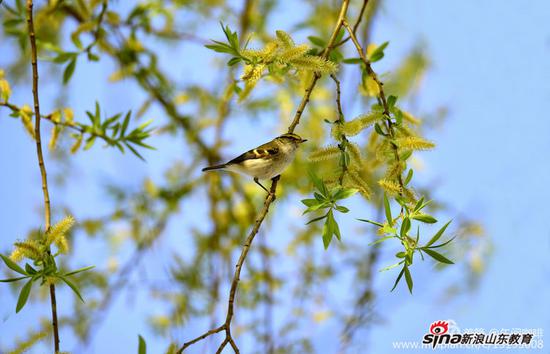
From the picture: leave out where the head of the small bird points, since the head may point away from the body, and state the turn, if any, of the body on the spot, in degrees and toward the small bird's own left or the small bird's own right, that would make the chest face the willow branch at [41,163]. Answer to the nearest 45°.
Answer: approximately 135° to the small bird's own right

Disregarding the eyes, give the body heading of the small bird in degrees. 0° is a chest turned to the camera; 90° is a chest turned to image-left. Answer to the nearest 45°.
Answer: approximately 270°
